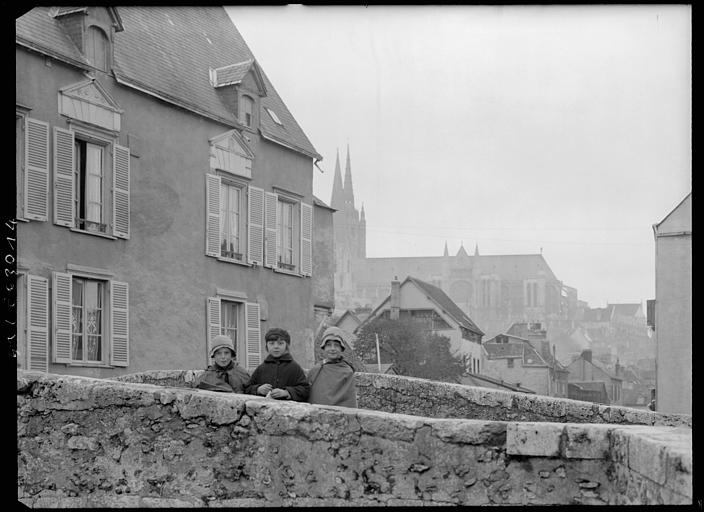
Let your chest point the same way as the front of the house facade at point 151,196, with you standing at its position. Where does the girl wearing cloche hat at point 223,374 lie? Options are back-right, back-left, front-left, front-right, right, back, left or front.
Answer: front-right

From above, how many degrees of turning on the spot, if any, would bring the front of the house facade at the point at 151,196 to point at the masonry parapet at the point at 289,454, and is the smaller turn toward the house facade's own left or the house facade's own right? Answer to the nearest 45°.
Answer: approximately 45° to the house facade's own right

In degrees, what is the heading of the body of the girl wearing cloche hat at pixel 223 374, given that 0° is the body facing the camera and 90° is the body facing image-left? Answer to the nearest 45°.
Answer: approximately 0°

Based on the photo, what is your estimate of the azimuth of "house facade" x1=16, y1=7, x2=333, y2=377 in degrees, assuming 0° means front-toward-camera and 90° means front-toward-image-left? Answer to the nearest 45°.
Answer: approximately 315°

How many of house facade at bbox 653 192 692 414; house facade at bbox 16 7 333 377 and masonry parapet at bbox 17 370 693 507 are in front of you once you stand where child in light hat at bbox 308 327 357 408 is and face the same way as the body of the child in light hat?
1

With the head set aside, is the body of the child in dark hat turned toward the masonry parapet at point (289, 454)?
yes
